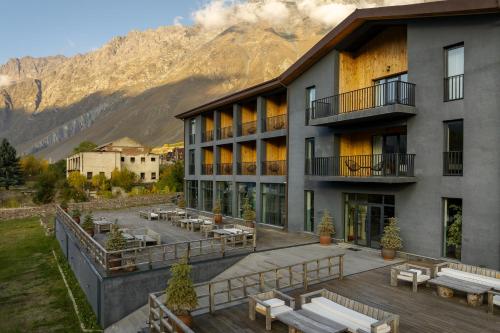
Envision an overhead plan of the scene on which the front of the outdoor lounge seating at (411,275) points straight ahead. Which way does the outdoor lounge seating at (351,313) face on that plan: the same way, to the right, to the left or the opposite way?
to the right

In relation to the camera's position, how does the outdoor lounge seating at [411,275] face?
facing the viewer and to the right of the viewer

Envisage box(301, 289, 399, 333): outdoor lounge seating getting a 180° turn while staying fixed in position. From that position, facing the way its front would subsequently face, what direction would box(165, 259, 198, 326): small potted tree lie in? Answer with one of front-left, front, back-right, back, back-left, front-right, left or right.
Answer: back-left

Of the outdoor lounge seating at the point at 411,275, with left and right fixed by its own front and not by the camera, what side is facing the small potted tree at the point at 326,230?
back

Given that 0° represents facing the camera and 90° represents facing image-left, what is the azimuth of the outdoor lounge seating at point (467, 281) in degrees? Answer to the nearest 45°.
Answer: approximately 45°

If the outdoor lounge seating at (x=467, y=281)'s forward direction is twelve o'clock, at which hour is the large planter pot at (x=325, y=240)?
The large planter pot is roughly at 3 o'clock from the outdoor lounge seating.

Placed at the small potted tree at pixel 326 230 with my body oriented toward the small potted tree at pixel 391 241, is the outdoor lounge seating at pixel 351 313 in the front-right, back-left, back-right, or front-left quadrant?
front-right

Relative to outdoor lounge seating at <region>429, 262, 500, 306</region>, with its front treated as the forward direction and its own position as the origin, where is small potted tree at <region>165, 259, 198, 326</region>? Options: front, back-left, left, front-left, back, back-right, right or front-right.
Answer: front

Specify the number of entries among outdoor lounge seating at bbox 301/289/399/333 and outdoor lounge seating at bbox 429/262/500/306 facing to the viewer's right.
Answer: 0

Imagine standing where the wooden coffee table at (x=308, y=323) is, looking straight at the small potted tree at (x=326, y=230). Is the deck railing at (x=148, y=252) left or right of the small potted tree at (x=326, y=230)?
left

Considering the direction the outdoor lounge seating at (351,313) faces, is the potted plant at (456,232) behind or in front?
behind

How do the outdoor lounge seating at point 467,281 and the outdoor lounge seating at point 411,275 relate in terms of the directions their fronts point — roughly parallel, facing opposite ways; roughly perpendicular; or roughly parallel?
roughly perpendicular

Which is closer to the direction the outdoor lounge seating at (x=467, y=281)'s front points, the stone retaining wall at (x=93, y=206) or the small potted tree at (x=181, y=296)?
the small potted tree

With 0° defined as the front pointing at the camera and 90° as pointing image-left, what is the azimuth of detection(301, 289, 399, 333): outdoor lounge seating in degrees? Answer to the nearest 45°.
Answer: approximately 45°

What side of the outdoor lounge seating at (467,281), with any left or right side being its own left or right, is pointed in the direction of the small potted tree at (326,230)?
right

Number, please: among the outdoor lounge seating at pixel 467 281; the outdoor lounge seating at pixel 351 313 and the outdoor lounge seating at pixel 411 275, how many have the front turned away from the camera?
0
